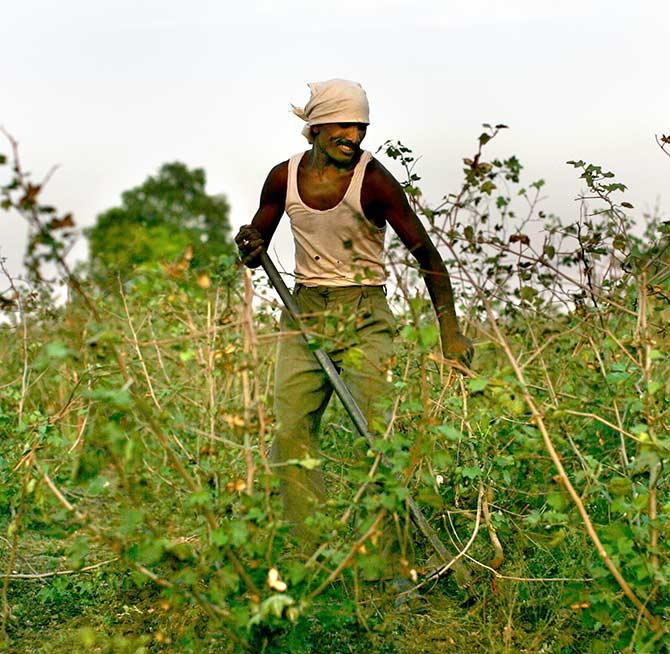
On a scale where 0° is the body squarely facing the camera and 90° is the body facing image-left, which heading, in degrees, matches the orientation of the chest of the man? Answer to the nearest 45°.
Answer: approximately 0°
